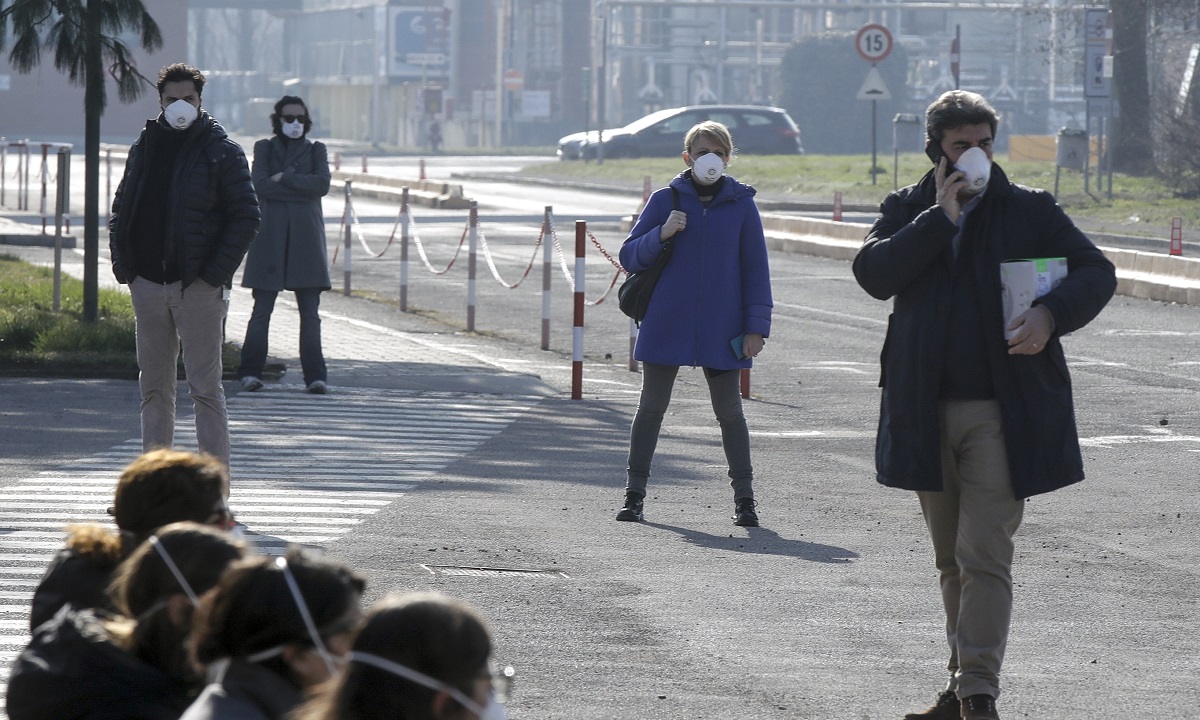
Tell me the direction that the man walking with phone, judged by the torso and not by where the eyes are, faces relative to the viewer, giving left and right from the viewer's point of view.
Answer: facing the viewer

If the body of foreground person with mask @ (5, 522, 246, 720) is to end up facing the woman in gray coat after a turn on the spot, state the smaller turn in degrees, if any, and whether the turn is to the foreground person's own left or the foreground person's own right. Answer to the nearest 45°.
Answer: approximately 45° to the foreground person's own left

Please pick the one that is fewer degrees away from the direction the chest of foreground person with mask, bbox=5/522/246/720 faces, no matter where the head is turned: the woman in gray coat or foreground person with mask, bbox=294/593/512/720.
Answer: the woman in gray coat

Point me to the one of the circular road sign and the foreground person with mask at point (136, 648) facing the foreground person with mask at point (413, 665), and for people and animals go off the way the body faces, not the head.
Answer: the circular road sign

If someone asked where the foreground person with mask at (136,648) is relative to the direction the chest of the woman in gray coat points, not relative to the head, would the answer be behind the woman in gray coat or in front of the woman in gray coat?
in front

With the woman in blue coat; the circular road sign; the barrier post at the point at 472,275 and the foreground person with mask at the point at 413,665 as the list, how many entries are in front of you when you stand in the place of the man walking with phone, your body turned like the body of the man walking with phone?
1

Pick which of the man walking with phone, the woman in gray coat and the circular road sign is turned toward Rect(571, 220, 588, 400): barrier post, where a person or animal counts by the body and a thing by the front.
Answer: the circular road sign

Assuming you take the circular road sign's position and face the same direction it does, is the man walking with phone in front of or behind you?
in front

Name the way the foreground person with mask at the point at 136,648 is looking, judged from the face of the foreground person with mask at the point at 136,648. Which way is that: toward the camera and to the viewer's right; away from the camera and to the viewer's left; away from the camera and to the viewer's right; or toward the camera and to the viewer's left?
away from the camera and to the viewer's right

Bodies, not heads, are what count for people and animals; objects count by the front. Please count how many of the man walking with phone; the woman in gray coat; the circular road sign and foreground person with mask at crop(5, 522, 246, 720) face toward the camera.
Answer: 3

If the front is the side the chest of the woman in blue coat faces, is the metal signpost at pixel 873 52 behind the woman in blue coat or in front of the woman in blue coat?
behind

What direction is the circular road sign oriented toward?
toward the camera

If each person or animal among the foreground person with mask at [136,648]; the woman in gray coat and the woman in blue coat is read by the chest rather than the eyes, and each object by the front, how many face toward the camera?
2

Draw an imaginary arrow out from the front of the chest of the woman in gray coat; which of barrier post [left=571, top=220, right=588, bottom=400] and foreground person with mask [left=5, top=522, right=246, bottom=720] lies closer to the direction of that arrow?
the foreground person with mask

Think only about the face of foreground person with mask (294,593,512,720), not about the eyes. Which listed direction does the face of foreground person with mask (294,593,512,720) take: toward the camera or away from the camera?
away from the camera

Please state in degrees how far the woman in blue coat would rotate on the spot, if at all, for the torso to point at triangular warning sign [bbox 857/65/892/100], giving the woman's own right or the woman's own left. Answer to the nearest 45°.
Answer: approximately 180°
